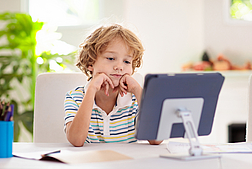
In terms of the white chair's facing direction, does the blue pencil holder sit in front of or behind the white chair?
in front

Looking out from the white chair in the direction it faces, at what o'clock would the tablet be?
The tablet is roughly at 11 o'clock from the white chair.

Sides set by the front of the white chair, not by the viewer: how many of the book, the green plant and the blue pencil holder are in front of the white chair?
2

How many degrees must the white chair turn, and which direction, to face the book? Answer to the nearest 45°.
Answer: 0° — it already faces it

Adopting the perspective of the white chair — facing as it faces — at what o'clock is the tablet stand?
The tablet stand is roughly at 11 o'clock from the white chair.

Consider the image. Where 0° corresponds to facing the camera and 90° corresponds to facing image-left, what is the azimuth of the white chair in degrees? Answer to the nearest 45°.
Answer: approximately 0°
